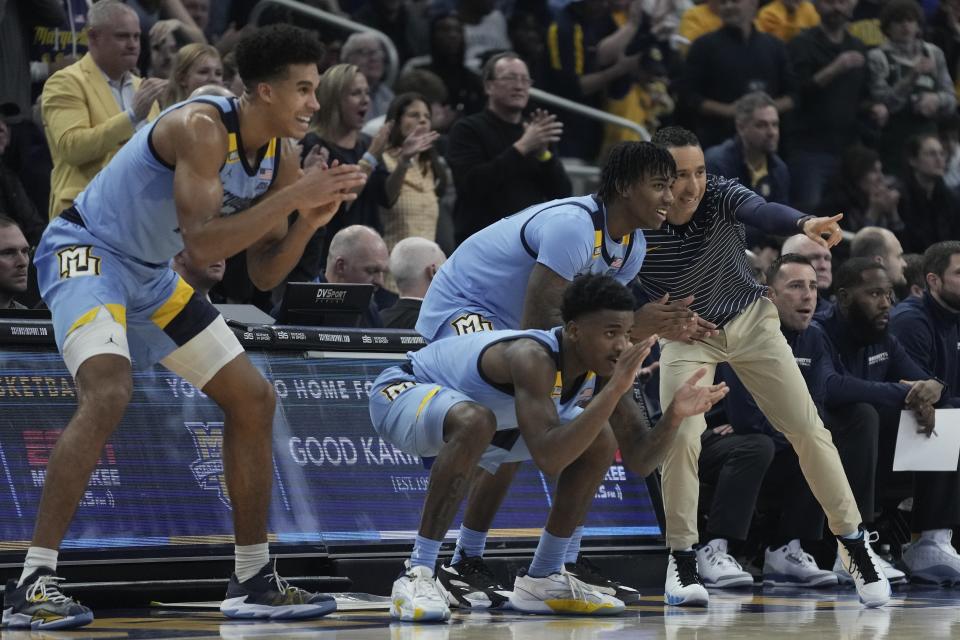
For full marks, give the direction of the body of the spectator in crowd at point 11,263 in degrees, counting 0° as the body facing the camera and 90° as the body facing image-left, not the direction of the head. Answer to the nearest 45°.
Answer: approximately 315°

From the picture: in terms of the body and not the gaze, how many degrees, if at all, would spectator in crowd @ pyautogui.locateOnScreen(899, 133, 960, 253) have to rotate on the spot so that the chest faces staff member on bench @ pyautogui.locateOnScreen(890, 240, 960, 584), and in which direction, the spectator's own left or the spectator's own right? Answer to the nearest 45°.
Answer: approximately 45° to the spectator's own right

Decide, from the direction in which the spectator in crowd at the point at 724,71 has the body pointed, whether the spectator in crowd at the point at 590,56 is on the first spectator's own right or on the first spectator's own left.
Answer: on the first spectator's own right

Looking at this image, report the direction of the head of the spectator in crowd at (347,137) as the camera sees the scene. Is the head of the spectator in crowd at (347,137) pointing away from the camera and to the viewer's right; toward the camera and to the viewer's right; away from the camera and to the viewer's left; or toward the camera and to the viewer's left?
toward the camera and to the viewer's right

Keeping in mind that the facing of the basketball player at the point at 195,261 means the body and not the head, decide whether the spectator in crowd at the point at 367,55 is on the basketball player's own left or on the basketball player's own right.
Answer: on the basketball player's own left

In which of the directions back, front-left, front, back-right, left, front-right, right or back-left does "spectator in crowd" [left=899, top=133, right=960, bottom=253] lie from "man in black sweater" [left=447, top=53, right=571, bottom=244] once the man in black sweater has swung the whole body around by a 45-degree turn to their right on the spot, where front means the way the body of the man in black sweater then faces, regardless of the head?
back-left

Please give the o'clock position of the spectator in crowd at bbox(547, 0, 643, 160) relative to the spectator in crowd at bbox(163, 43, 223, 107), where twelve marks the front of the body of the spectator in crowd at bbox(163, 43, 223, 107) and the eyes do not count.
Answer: the spectator in crowd at bbox(547, 0, 643, 160) is roughly at 9 o'clock from the spectator in crowd at bbox(163, 43, 223, 107).

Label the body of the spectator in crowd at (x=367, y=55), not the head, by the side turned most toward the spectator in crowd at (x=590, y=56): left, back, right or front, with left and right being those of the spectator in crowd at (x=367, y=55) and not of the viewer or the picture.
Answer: left
